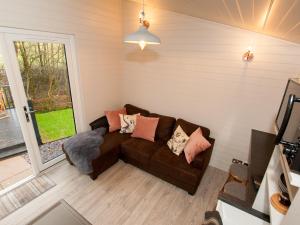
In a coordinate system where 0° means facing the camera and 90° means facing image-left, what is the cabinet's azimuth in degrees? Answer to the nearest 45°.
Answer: approximately 45°

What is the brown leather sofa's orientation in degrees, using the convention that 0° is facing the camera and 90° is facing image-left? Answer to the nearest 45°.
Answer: approximately 45°

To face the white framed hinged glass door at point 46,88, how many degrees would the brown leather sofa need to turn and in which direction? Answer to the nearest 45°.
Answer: approximately 45° to its right

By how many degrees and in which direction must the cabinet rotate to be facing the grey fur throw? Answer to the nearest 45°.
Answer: approximately 45° to its right

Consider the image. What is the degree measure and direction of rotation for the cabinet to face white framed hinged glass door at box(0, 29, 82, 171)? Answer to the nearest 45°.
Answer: approximately 45° to its right

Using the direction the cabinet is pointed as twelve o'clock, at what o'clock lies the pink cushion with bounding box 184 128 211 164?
The pink cushion is roughly at 3 o'clock from the cabinet.
